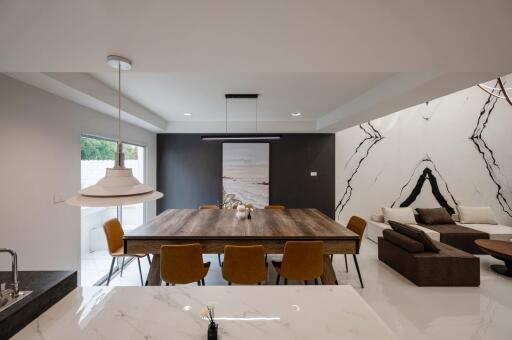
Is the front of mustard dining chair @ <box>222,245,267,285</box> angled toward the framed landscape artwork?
yes

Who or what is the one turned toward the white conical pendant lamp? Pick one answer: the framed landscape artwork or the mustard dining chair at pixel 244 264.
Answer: the framed landscape artwork

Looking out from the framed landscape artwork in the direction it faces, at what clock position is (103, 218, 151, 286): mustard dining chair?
The mustard dining chair is roughly at 1 o'clock from the framed landscape artwork.

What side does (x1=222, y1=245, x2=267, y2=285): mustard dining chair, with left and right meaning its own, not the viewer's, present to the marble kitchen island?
back

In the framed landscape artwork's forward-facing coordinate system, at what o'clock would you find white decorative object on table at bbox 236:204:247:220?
The white decorative object on table is roughly at 12 o'clock from the framed landscape artwork.

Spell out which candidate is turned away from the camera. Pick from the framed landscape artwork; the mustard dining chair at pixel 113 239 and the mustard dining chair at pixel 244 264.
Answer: the mustard dining chair at pixel 244 264

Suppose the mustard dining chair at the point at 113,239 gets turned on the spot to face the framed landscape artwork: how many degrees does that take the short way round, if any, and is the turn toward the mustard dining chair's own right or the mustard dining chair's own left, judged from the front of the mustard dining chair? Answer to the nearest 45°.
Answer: approximately 90° to the mustard dining chair's own left

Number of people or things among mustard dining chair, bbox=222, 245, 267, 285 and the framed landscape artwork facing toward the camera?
1

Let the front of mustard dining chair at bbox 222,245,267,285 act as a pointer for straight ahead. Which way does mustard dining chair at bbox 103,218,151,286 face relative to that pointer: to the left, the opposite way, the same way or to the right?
to the right

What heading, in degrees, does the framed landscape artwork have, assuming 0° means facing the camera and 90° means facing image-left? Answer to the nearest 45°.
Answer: approximately 0°

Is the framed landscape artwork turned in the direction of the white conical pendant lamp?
yes

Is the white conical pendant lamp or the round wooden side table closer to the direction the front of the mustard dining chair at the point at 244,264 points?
the round wooden side table

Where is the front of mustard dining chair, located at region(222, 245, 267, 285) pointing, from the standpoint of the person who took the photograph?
facing away from the viewer
